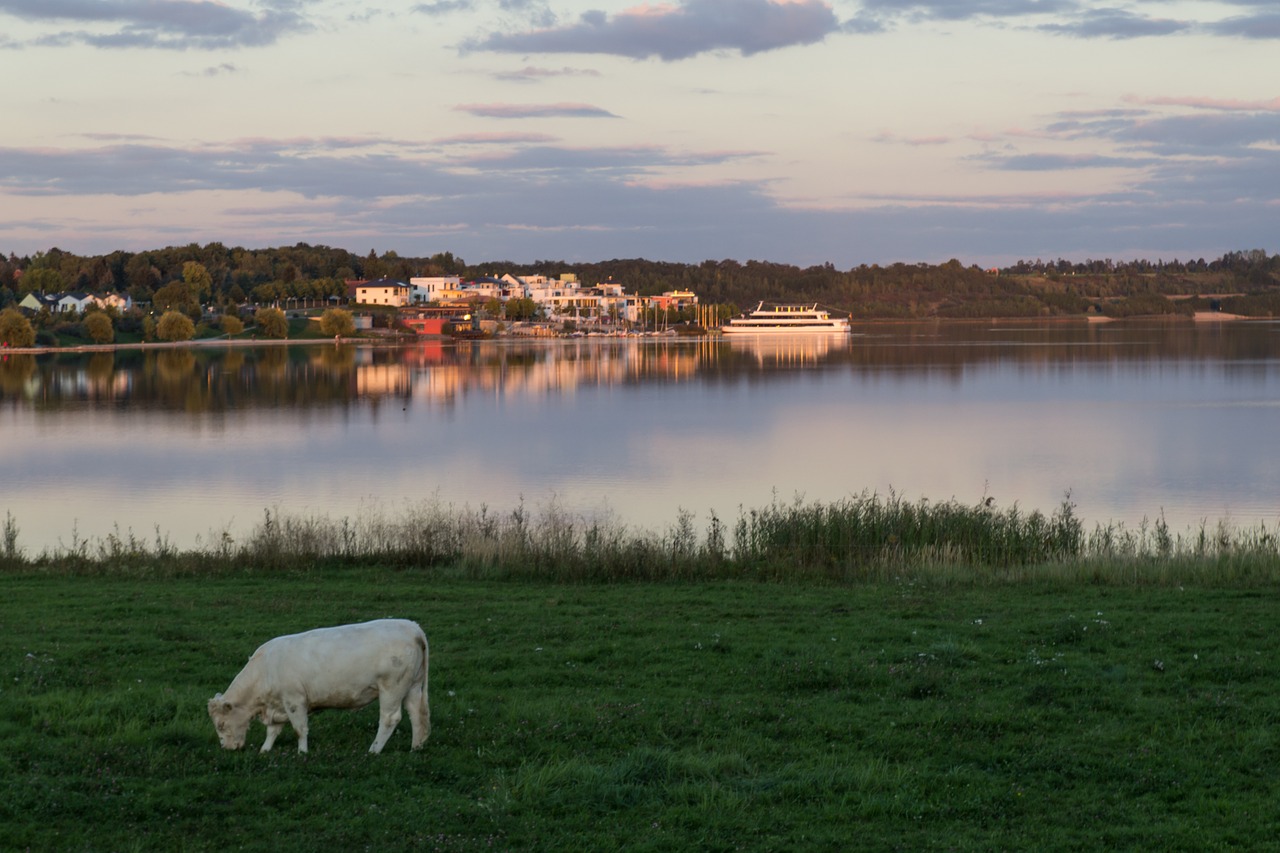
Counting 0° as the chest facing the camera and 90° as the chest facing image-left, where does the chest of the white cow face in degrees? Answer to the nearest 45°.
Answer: approximately 90°
